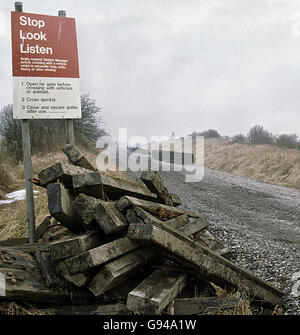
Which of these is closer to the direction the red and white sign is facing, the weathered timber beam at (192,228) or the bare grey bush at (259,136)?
the weathered timber beam

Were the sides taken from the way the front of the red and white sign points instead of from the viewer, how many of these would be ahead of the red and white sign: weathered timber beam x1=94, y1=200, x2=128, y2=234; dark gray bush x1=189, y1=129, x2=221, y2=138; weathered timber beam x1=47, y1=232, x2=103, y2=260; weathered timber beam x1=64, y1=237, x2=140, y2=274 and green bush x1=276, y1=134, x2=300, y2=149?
3

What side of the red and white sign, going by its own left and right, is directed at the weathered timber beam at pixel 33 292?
front

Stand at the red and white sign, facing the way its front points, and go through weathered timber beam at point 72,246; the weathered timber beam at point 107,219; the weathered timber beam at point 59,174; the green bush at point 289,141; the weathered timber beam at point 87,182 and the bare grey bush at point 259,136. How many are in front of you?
4

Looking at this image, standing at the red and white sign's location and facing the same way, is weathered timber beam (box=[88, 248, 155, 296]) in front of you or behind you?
in front

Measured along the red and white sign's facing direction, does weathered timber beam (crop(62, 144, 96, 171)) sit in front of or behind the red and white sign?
in front

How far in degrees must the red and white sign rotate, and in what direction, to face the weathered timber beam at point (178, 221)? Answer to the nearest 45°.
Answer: approximately 45° to its left

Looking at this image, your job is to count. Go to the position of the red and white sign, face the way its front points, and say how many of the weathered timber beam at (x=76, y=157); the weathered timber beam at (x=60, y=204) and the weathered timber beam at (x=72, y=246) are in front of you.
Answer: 3

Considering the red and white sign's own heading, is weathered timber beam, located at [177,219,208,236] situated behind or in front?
in front

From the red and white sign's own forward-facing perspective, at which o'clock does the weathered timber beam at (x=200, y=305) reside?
The weathered timber beam is roughly at 11 o'clock from the red and white sign.

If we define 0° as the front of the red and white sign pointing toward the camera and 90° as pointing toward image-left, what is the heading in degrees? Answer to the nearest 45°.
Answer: approximately 0°

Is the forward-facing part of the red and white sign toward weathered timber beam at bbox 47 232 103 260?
yes

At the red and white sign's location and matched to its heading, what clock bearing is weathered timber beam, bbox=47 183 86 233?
The weathered timber beam is roughly at 12 o'clock from the red and white sign.

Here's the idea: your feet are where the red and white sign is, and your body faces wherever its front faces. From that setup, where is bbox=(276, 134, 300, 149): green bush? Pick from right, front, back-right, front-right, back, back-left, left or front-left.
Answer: back-left

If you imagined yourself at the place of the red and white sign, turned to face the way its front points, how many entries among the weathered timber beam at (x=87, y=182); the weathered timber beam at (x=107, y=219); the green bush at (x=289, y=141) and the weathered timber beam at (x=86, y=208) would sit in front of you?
3

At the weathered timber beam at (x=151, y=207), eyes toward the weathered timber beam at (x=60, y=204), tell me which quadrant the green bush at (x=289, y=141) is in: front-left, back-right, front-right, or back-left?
back-right

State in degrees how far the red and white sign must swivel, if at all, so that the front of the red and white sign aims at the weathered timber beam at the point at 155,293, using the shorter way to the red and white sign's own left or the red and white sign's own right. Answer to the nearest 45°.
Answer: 0° — it already faces it
